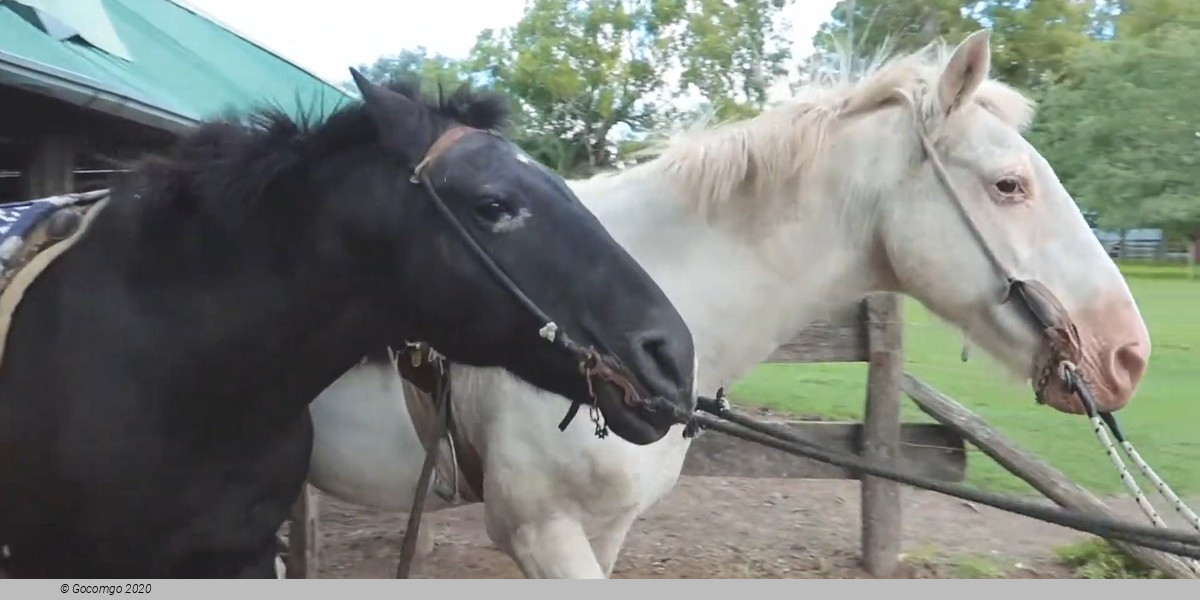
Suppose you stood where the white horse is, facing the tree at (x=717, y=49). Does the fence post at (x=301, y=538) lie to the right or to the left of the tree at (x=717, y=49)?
left

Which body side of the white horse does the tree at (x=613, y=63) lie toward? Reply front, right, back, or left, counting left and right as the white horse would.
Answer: left

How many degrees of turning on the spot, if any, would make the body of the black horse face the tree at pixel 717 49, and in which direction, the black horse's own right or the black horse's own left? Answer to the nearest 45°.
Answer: approximately 45° to the black horse's own left

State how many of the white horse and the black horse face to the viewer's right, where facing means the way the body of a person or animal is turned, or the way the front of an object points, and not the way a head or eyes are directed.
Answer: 2

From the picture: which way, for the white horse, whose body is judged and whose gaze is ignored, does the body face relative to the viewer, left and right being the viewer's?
facing to the right of the viewer

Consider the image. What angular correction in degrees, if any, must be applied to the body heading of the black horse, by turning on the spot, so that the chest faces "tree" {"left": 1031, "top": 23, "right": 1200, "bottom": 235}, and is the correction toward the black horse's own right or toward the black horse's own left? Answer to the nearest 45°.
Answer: approximately 45° to the black horse's own left

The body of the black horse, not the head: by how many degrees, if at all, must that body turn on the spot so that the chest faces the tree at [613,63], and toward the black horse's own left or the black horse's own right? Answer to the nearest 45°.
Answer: approximately 90° to the black horse's own left

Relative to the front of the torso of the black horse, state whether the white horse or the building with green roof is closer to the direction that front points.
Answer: the white horse

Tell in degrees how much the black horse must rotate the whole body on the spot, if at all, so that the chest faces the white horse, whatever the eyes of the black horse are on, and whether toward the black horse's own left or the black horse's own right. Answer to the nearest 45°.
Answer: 0° — it already faces it

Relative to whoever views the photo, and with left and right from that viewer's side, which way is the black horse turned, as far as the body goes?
facing to the right of the viewer

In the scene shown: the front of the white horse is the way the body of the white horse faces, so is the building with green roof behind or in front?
behind

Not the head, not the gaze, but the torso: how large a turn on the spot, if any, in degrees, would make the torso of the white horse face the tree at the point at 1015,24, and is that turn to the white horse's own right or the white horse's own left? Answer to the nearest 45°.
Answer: approximately 90° to the white horse's own left

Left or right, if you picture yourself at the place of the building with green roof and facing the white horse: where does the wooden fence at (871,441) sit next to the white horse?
left
